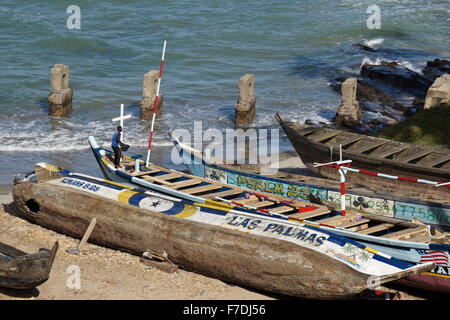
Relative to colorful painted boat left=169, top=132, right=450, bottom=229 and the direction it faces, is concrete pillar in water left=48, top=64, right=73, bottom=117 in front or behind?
in front

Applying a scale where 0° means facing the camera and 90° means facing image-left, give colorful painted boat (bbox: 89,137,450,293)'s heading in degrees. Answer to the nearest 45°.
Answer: approximately 135°

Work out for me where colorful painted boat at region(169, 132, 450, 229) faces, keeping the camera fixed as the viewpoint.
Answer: facing away from the viewer and to the left of the viewer

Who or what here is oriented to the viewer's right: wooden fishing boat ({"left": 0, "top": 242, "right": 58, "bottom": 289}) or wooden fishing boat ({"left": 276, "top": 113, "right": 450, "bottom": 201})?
wooden fishing boat ({"left": 0, "top": 242, "right": 58, "bottom": 289})

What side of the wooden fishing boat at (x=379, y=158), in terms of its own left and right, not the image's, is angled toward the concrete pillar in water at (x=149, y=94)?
front

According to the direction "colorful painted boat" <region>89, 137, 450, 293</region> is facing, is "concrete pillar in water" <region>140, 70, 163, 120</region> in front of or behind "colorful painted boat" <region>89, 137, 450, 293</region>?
in front

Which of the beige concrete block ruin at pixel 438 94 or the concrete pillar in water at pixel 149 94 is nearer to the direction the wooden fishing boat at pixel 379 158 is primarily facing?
the concrete pillar in water

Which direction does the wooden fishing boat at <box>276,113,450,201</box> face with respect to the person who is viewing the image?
facing away from the viewer and to the left of the viewer

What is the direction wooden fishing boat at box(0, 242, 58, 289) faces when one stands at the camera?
facing to the right of the viewer

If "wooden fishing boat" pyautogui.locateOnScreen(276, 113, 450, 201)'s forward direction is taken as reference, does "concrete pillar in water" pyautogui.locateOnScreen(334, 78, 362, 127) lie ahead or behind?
ahead

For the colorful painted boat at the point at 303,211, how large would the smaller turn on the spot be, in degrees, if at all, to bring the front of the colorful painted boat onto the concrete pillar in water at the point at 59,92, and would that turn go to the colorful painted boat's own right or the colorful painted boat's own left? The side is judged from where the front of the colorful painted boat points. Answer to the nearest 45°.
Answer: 0° — it already faces it

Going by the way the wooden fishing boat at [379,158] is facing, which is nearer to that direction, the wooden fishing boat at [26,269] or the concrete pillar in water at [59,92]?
the concrete pillar in water
